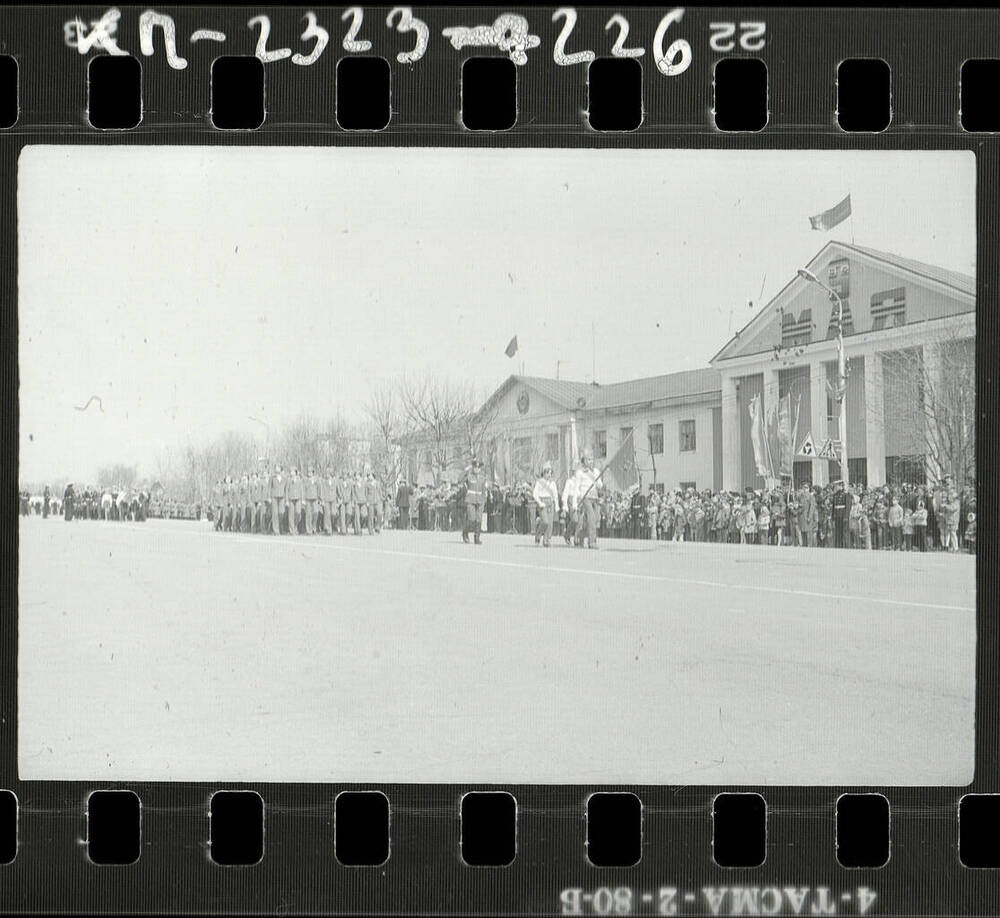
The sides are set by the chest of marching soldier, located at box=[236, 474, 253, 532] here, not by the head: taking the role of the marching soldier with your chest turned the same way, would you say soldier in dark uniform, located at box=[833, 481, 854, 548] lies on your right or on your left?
on your left

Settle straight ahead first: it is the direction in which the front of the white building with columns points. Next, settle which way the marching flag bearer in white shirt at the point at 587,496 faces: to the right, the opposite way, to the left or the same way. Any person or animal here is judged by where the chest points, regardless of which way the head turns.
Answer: to the left

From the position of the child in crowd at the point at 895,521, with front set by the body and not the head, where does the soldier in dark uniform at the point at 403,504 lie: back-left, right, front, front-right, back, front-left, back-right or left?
right
